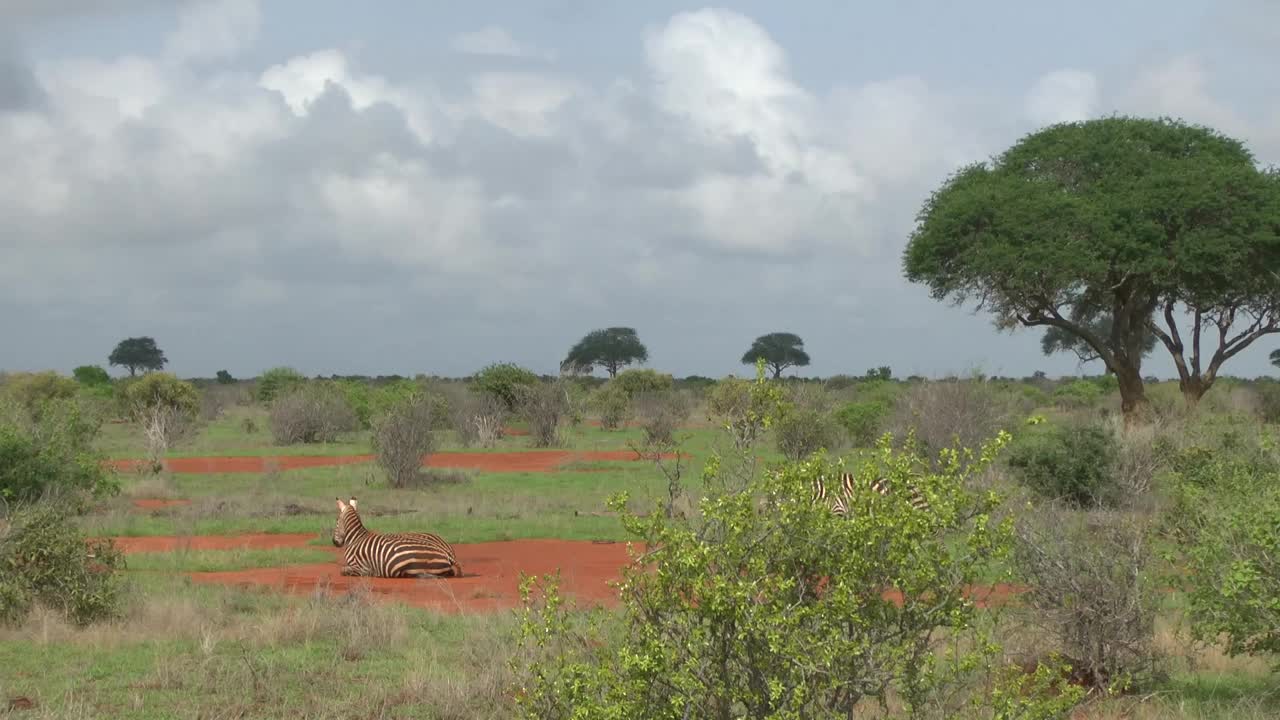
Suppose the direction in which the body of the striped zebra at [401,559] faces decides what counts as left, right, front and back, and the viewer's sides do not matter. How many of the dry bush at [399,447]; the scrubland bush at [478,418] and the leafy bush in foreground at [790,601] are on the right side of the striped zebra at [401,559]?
2

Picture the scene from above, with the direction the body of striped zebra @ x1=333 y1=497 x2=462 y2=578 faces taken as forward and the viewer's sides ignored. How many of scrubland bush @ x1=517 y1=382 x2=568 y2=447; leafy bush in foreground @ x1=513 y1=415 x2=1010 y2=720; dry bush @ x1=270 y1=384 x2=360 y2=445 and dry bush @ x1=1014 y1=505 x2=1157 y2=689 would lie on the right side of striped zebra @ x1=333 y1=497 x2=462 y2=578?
2

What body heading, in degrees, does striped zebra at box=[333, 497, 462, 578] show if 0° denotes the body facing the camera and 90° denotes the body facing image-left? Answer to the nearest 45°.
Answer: approximately 90°

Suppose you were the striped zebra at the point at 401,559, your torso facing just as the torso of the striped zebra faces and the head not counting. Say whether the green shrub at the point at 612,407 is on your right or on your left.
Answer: on your right

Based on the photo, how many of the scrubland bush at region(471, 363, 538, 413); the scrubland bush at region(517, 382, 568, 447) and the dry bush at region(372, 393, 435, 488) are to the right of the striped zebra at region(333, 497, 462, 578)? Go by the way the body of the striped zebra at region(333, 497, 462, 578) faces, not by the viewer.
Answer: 3

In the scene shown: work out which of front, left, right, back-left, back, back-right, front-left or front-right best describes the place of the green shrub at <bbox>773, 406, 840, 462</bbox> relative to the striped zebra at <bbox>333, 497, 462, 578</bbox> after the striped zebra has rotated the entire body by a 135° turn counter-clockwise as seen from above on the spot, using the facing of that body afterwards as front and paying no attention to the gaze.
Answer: left

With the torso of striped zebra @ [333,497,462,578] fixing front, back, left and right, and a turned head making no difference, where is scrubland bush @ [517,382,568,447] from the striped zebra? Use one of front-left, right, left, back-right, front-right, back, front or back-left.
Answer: right

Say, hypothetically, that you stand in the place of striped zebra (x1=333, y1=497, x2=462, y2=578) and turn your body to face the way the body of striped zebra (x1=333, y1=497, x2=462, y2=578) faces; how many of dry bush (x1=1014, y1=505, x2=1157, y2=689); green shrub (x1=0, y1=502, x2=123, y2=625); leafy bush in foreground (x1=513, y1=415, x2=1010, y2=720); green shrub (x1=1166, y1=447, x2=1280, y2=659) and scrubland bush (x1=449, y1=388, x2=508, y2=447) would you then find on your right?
1

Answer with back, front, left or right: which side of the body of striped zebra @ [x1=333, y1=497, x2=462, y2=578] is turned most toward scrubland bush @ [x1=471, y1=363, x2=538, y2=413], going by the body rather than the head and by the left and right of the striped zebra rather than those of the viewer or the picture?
right

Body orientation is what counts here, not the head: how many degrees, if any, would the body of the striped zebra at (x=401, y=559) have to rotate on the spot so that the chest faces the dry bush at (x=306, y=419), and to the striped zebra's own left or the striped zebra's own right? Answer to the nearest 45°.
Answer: approximately 90° to the striped zebra's own right

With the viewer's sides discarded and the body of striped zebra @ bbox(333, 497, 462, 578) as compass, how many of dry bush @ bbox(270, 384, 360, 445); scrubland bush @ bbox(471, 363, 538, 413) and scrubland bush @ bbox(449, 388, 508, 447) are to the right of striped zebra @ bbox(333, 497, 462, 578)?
3

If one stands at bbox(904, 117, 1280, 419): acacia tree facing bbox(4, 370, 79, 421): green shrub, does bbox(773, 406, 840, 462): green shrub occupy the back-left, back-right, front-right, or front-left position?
front-left

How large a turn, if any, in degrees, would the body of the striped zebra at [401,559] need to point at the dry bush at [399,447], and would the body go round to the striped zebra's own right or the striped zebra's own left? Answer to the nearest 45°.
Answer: approximately 90° to the striped zebra's own right

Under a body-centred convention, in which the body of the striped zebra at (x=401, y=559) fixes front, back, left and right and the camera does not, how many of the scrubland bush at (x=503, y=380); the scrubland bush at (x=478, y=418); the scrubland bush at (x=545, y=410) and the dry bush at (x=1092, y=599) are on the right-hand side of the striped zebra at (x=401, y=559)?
3

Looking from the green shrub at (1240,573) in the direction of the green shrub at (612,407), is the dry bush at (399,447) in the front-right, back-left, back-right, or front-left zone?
front-left

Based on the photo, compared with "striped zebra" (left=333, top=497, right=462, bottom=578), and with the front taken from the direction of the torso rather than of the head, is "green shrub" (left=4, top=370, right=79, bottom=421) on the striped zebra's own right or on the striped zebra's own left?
on the striped zebra's own right
